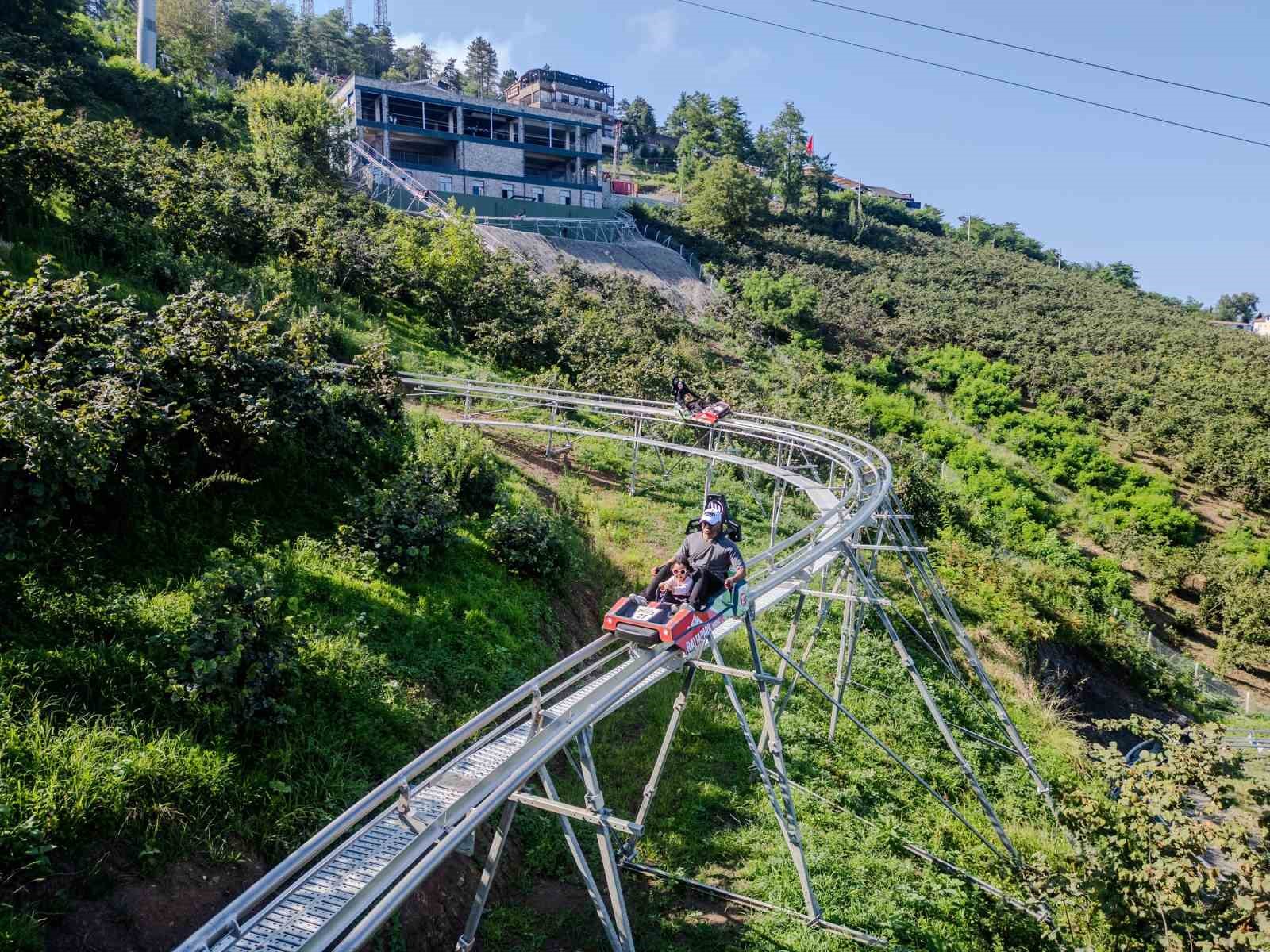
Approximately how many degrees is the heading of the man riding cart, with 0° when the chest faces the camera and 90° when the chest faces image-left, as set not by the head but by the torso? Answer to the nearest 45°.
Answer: approximately 45°

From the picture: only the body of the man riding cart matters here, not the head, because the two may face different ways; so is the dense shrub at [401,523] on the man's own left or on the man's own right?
on the man's own right

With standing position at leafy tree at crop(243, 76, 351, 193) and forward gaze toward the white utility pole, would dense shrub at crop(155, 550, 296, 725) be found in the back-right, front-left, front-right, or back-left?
back-left

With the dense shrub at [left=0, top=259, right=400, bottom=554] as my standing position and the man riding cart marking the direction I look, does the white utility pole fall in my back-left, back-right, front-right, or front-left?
back-left

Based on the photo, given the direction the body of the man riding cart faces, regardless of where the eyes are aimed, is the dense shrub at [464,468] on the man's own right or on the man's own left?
on the man's own right

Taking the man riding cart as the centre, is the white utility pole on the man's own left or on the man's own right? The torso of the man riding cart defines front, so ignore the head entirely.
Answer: on the man's own right

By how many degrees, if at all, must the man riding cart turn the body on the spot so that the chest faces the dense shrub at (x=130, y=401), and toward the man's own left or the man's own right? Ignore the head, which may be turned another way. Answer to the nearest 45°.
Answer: approximately 45° to the man's own right

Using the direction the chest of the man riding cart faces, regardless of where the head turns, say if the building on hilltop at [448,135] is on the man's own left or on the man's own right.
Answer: on the man's own right
